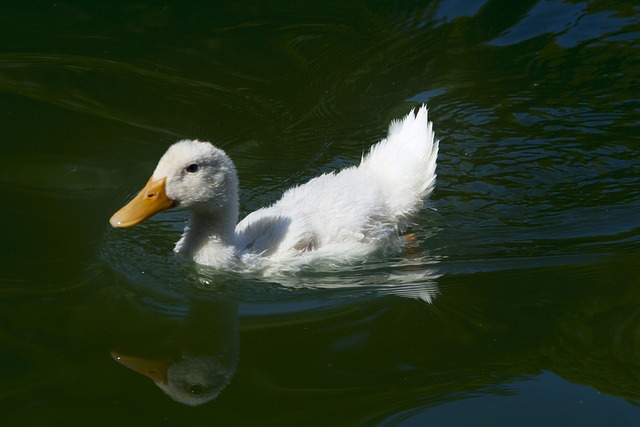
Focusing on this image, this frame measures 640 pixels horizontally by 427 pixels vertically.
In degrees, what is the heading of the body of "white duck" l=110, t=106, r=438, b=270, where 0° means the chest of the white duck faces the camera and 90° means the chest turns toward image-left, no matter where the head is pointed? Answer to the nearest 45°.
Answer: approximately 90°
